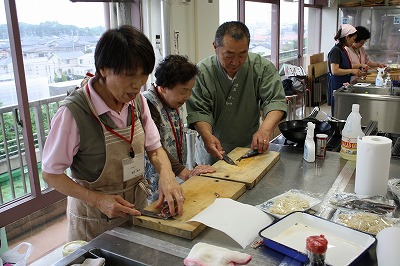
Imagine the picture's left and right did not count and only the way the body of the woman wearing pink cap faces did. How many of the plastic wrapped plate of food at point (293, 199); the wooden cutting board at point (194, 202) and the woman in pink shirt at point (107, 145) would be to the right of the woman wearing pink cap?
3

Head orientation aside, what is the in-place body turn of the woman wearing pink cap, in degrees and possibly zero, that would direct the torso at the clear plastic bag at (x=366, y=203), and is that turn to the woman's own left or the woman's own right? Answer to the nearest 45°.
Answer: approximately 90° to the woman's own right

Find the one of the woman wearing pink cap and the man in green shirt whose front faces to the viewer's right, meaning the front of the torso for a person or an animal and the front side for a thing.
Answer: the woman wearing pink cap

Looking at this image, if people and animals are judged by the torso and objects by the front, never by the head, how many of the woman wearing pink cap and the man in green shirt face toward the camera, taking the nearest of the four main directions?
1

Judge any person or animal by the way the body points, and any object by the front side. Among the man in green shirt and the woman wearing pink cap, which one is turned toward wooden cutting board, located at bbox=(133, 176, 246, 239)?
the man in green shirt

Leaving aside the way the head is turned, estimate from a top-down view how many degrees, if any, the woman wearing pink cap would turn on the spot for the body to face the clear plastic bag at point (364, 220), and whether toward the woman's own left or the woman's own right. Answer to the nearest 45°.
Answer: approximately 90° to the woman's own right

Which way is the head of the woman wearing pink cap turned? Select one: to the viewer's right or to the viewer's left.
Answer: to the viewer's right

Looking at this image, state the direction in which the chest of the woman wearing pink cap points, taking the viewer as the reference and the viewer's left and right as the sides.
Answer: facing to the right of the viewer

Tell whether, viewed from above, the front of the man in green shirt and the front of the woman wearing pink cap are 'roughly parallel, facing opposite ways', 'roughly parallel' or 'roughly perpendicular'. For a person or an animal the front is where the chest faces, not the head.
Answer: roughly perpendicular

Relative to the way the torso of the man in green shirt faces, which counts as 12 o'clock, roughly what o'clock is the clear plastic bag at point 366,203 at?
The clear plastic bag is roughly at 11 o'clock from the man in green shirt.

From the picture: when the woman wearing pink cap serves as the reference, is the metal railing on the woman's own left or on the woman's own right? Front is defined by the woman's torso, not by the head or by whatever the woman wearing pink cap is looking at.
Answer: on the woman's own right

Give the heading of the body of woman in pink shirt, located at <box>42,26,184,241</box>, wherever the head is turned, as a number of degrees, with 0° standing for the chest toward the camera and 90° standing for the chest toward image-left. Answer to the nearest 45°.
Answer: approximately 315°

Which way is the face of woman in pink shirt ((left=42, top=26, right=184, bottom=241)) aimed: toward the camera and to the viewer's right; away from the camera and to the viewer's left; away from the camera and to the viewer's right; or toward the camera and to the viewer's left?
toward the camera and to the viewer's right
